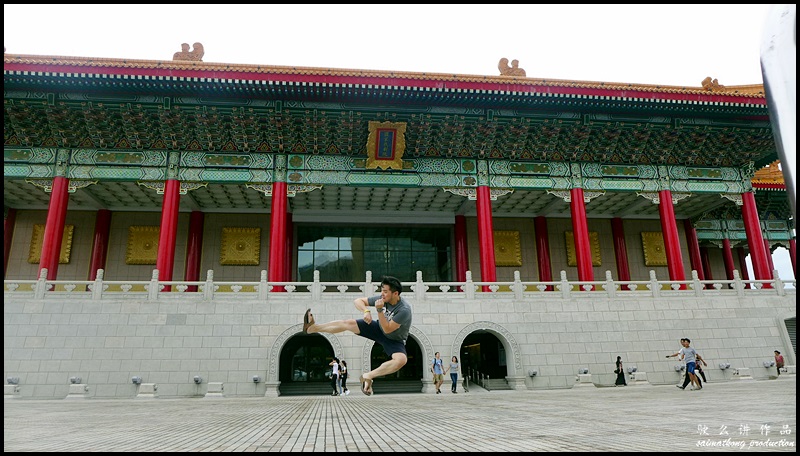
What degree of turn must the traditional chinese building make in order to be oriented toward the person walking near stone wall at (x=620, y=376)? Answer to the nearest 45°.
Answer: approximately 90° to its left

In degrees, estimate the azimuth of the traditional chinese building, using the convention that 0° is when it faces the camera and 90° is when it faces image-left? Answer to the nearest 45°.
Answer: approximately 0°

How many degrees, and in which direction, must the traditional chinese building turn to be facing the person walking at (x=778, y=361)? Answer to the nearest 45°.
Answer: approximately 90° to its left

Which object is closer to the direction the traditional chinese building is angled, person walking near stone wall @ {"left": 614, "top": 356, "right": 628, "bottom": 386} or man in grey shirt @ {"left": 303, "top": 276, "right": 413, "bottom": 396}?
the man in grey shirt

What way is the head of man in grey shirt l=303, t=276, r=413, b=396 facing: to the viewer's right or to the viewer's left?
to the viewer's left
